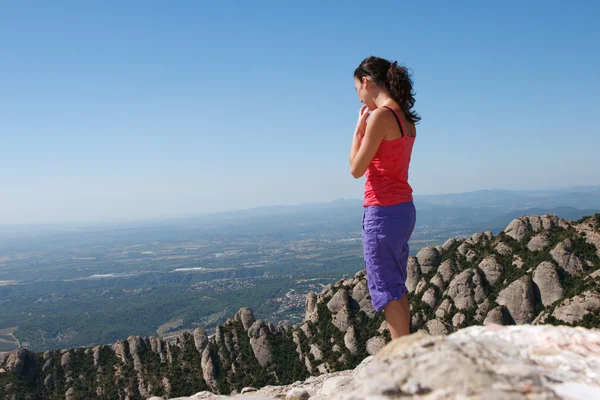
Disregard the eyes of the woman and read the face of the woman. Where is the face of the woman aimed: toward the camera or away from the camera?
away from the camera

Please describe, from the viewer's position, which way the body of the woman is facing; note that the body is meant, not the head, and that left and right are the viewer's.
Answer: facing away from the viewer and to the left of the viewer
